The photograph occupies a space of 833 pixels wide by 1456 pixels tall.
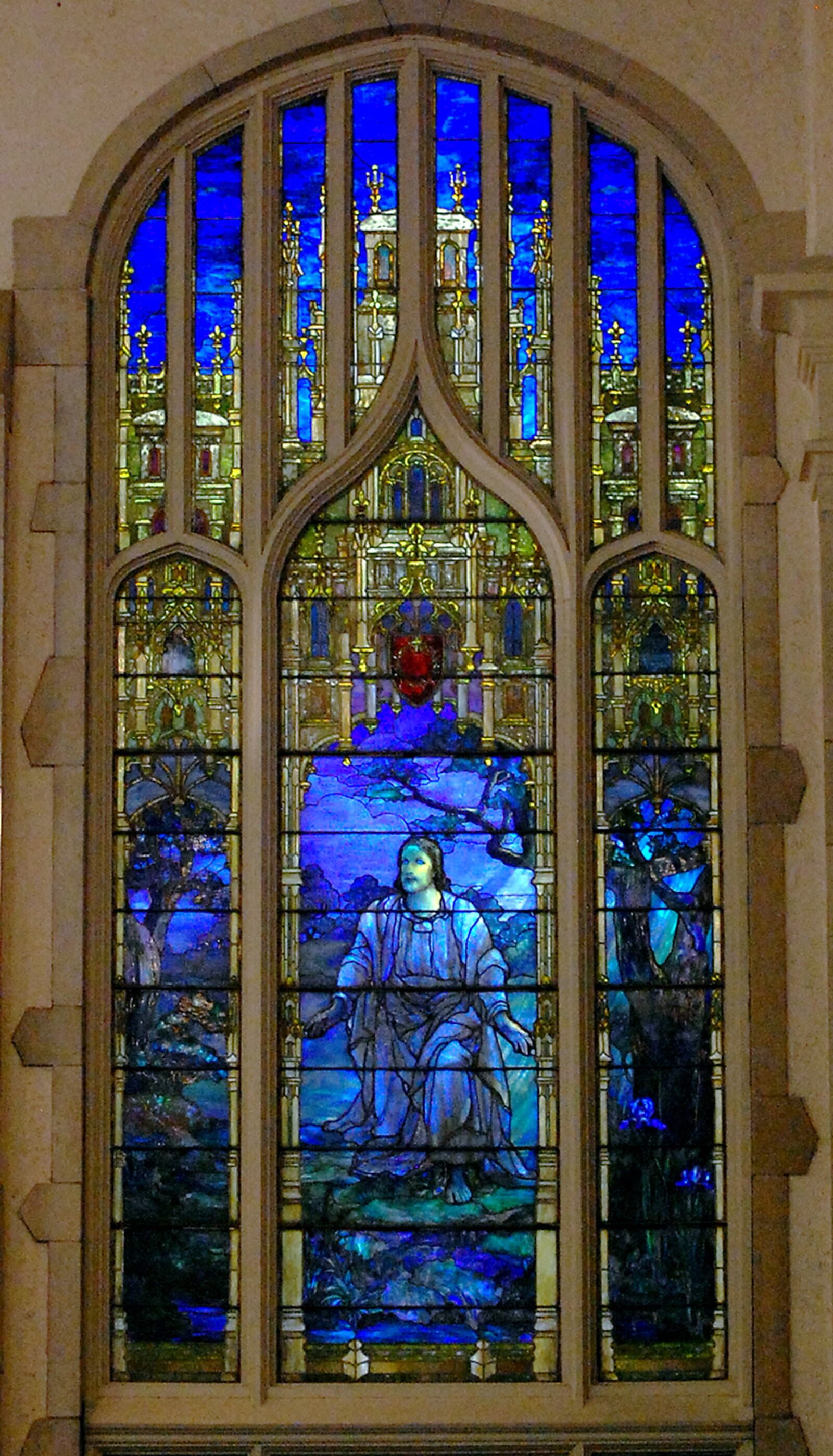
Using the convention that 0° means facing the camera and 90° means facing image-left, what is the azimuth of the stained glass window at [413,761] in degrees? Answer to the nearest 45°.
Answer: approximately 0°
